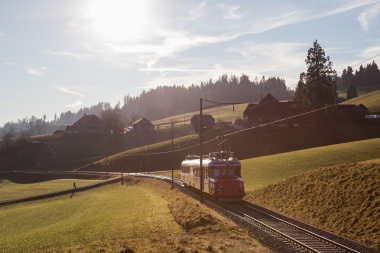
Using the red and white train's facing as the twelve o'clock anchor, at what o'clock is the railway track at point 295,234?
The railway track is roughly at 1 o'clock from the red and white train.

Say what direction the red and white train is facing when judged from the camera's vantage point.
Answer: facing the viewer and to the right of the viewer
